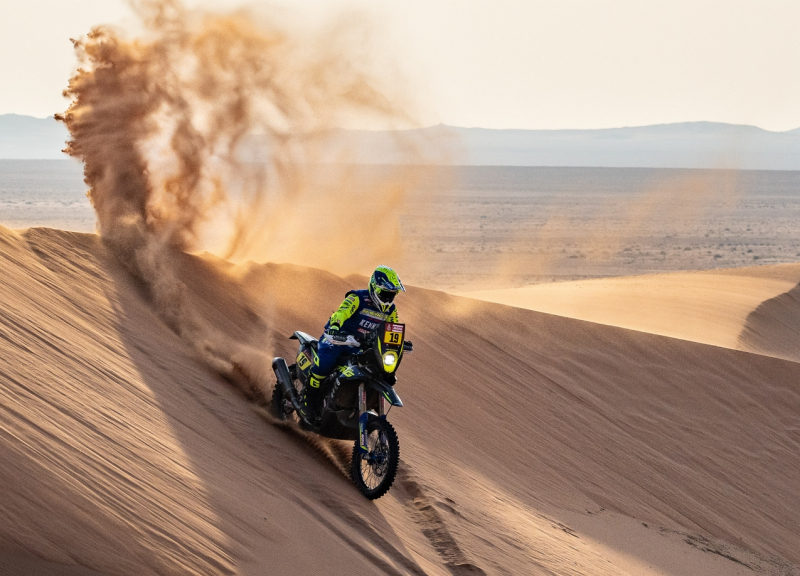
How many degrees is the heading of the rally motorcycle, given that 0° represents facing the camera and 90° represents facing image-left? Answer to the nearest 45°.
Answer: approximately 315°

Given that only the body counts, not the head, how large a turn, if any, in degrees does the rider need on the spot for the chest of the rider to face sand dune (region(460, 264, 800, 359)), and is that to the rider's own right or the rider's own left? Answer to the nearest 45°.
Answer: approximately 90° to the rider's own left

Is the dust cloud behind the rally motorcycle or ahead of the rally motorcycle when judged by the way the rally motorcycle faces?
behind

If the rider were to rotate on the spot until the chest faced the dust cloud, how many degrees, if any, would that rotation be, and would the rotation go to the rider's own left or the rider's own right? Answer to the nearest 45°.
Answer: approximately 135° to the rider's own left

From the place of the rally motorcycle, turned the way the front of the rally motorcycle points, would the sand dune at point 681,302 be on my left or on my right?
on my left
